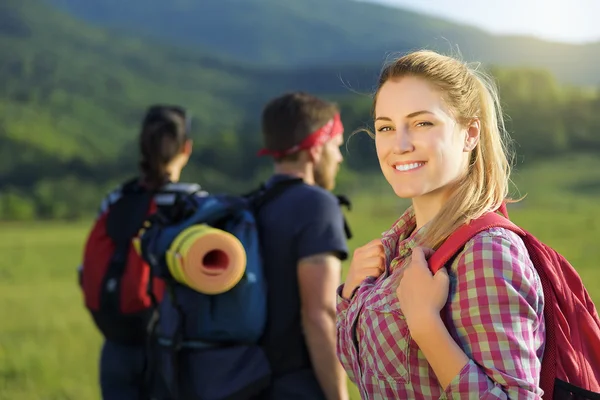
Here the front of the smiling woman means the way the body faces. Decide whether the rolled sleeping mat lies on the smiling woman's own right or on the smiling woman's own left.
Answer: on the smiling woman's own right

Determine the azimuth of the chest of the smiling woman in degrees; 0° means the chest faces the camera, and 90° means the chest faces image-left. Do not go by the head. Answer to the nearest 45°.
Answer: approximately 45°

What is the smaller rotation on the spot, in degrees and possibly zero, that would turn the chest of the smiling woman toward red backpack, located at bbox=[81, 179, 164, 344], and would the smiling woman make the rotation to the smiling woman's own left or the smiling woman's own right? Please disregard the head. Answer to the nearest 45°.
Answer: approximately 90° to the smiling woman's own right
